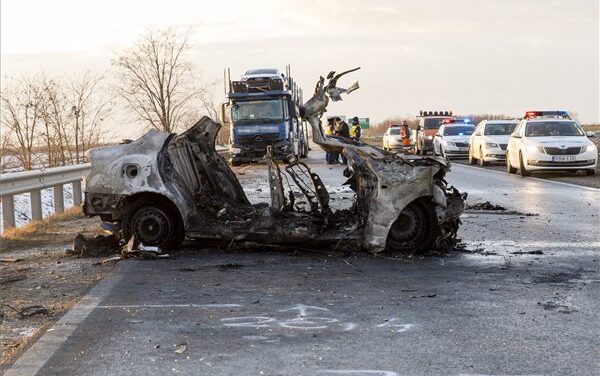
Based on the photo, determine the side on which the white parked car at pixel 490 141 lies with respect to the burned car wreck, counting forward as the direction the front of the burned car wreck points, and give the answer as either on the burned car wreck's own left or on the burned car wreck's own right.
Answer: on the burned car wreck's own left

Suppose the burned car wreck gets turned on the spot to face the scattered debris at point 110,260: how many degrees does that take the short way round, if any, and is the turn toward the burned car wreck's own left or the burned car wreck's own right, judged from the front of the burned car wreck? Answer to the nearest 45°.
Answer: approximately 180°

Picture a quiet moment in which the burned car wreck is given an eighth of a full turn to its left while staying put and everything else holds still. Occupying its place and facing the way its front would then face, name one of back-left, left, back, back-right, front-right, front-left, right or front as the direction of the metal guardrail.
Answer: left

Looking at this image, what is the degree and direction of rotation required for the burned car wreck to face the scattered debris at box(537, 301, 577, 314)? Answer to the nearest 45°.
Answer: approximately 45° to its right

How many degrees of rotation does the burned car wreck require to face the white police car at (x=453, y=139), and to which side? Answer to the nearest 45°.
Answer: approximately 90° to its left

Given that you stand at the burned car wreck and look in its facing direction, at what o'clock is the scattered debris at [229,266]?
The scattered debris is roughly at 4 o'clock from the burned car wreck.

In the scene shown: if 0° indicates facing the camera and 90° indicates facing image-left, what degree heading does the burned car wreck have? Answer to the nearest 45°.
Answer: approximately 270°
